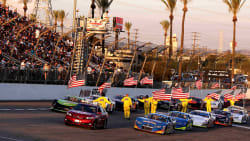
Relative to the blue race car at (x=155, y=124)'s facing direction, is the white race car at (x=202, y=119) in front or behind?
behind

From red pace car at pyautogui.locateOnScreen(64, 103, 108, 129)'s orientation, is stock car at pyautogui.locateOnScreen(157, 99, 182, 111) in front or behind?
behind

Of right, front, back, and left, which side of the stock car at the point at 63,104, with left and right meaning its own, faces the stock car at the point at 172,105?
back

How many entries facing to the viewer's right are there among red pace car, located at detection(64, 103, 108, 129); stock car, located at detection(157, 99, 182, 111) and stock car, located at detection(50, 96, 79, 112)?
0

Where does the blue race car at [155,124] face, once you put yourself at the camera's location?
facing the viewer and to the left of the viewer

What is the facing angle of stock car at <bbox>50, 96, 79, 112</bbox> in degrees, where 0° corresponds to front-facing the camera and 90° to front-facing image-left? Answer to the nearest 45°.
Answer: approximately 45°

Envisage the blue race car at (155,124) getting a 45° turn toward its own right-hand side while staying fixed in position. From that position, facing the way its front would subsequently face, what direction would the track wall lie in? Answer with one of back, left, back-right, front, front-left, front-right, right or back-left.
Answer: front-right

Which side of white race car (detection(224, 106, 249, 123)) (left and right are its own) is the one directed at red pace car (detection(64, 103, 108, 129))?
front

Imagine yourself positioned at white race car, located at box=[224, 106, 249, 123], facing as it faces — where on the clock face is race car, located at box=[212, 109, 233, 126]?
The race car is roughly at 11 o'clock from the white race car.

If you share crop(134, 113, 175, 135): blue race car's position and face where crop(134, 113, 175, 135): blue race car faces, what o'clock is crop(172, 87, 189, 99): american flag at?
The american flag is roughly at 5 o'clock from the blue race car.

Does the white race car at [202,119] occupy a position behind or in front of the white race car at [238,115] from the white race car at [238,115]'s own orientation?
in front
